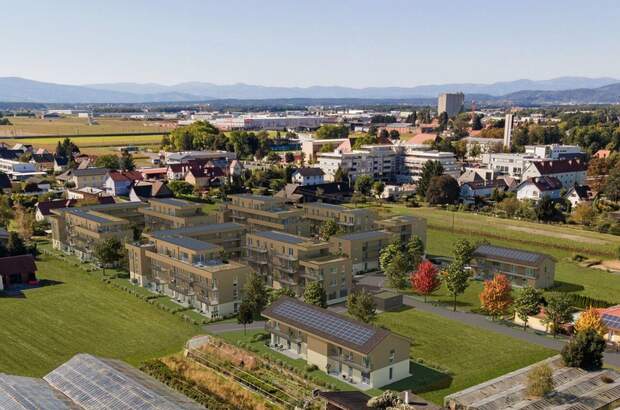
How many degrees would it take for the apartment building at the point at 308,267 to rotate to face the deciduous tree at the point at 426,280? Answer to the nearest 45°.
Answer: approximately 135° to its left

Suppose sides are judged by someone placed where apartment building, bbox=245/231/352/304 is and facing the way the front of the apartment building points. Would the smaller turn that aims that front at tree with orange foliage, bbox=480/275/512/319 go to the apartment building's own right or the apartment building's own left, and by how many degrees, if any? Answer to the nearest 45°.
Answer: approximately 90° to the apartment building's own left

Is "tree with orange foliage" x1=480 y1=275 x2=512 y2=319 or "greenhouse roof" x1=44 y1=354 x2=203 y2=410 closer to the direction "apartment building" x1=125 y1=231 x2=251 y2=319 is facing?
the greenhouse roof

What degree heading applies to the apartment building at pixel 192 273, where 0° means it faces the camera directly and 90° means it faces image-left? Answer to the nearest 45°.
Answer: approximately 45°
